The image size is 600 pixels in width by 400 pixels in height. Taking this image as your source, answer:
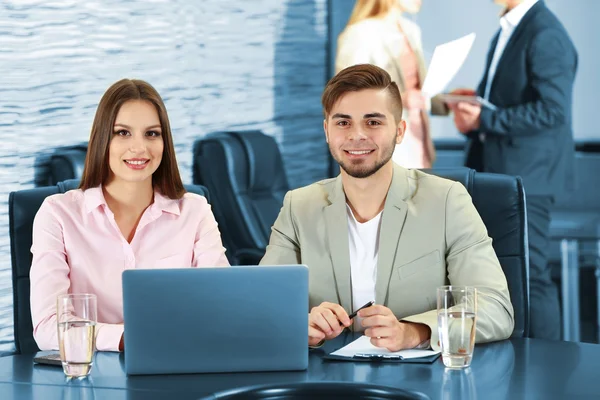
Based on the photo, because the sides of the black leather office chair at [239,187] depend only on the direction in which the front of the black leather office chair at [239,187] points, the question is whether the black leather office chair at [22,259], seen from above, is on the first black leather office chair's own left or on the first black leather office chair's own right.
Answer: on the first black leather office chair's own right

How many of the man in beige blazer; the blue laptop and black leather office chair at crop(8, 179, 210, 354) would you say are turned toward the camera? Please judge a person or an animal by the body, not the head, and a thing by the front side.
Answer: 2

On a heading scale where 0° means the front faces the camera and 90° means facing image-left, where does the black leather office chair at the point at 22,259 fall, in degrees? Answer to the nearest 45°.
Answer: approximately 0°

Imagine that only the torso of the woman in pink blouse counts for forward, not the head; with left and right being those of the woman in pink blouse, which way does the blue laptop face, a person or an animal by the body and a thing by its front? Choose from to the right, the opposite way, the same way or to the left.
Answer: the opposite way

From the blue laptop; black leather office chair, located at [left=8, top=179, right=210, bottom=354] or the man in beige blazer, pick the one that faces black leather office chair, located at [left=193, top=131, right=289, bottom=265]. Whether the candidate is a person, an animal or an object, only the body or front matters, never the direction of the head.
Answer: the blue laptop

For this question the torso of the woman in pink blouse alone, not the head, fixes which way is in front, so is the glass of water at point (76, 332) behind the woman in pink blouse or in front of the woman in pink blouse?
in front

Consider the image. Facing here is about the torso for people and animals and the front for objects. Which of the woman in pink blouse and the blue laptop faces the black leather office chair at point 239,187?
the blue laptop

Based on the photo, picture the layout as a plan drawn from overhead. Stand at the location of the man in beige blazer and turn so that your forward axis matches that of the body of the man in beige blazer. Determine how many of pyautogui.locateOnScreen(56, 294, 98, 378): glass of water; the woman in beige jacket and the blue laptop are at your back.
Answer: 1

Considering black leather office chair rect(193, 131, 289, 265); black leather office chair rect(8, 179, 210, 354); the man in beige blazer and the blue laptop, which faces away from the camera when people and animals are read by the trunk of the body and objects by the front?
the blue laptop

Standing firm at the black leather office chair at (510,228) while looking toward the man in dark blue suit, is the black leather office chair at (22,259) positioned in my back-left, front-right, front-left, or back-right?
back-left

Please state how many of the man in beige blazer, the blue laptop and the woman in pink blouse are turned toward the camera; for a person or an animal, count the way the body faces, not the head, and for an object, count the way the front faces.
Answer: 2

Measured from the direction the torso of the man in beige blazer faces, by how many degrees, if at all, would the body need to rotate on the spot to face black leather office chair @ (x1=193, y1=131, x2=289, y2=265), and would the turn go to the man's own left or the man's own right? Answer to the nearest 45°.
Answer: approximately 180°

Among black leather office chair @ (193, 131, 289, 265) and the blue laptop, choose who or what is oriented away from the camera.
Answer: the blue laptop

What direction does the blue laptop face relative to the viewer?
away from the camera
